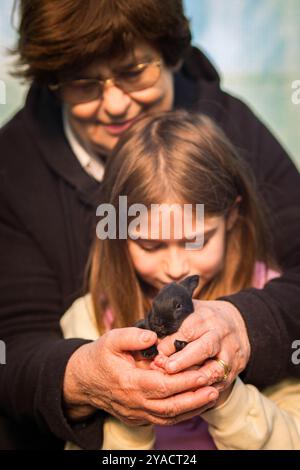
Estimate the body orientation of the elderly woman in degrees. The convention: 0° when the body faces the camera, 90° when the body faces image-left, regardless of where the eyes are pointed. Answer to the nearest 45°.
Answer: approximately 0°

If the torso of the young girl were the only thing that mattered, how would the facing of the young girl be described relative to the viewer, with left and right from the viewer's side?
facing the viewer

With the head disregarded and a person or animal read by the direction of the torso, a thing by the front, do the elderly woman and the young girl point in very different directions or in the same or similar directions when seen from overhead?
same or similar directions
